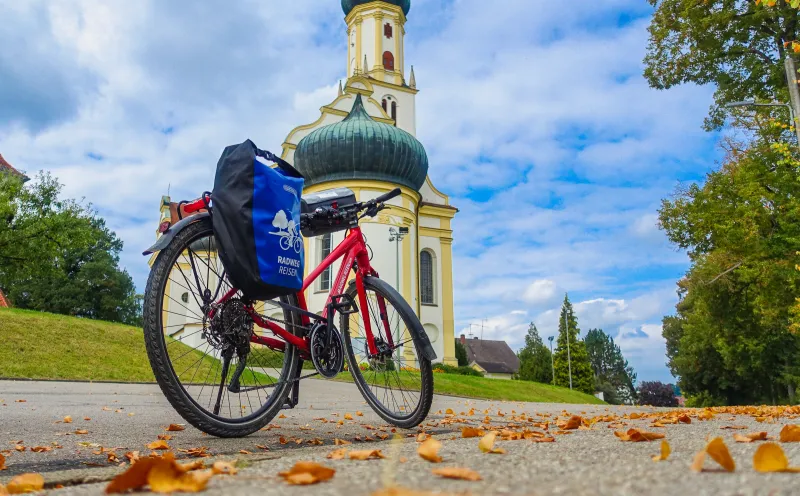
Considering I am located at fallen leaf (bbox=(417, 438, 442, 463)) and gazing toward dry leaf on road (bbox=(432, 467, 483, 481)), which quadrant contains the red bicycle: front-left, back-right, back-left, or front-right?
back-right

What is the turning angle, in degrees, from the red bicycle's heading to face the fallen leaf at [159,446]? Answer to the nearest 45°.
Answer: approximately 180°

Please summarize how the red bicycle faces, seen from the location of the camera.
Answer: facing away from the viewer and to the right of the viewer

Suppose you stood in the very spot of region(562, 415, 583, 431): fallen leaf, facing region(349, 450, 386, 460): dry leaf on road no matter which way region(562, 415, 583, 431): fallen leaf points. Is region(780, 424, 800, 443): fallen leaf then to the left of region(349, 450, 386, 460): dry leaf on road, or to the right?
left

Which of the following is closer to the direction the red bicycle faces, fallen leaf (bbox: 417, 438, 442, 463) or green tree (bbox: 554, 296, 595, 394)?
the green tree

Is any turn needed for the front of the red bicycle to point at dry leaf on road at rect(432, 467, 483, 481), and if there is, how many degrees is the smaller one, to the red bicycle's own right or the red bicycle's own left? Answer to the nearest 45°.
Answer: approximately 135° to the red bicycle's own right

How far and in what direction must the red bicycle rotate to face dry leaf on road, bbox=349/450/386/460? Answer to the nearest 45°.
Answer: approximately 135° to its right

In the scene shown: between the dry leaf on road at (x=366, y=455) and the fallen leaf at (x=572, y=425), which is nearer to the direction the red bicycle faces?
the fallen leaf

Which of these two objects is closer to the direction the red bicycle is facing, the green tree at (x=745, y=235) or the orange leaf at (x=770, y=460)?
the green tree

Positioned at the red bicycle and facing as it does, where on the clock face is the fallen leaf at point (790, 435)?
The fallen leaf is roughly at 3 o'clock from the red bicycle.

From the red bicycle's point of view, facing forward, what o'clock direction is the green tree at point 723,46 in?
The green tree is roughly at 12 o'clock from the red bicycle.
